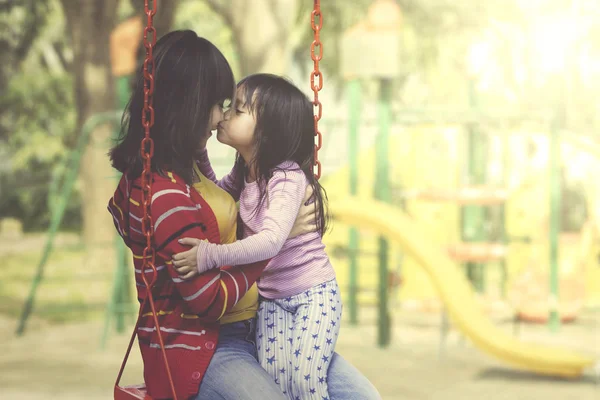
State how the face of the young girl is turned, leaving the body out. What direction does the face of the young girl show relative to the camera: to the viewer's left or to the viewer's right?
to the viewer's left

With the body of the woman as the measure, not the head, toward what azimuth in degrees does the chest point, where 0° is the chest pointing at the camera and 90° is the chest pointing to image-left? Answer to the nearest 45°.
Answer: approximately 270°

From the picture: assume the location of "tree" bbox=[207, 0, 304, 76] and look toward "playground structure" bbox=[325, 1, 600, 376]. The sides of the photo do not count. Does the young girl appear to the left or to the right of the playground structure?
right

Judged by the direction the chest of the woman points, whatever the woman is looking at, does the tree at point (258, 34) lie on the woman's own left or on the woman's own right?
on the woman's own left
